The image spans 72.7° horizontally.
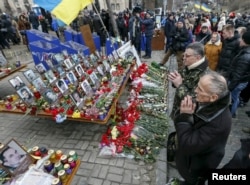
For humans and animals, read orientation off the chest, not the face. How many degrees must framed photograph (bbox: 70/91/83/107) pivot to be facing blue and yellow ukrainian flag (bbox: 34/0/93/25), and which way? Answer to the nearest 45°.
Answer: approximately 135° to its left

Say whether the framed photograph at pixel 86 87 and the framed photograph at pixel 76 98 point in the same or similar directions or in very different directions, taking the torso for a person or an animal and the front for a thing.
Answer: same or similar directions

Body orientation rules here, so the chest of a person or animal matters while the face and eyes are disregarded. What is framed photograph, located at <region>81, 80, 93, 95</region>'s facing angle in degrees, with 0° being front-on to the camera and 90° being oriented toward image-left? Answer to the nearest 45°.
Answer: approximately 315°

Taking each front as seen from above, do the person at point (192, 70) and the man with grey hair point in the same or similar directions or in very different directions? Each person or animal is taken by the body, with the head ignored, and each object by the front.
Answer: same or similar directions

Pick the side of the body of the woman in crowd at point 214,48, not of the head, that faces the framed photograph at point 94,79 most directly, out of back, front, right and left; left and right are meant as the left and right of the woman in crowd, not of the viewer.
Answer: front

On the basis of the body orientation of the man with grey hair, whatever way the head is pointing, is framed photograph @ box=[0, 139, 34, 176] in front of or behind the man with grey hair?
in front

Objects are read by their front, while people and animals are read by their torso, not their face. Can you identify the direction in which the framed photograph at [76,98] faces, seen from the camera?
facing the viewer and to the right of the viewer

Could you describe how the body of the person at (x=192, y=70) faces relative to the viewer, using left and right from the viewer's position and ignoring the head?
facing to the left of the viewer

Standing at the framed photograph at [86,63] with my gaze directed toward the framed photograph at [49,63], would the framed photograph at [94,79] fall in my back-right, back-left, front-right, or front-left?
back-left

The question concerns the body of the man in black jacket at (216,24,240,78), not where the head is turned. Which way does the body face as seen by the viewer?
to the viewer's left

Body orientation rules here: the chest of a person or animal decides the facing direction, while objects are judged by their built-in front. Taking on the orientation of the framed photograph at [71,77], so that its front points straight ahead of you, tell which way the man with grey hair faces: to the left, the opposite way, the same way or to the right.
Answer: the opposite way

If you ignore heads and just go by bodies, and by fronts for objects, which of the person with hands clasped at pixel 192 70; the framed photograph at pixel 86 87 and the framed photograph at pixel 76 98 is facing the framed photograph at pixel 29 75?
the person with hands clasped

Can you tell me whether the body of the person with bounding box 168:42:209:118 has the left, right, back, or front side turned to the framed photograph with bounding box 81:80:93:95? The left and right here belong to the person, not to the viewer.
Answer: front

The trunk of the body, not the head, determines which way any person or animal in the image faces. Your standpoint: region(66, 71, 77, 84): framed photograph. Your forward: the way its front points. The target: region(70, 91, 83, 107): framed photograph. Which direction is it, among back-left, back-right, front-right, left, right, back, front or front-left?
front-right

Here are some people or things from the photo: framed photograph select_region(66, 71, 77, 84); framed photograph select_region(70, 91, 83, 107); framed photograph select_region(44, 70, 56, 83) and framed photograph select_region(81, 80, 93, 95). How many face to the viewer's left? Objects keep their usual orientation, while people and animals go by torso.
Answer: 0

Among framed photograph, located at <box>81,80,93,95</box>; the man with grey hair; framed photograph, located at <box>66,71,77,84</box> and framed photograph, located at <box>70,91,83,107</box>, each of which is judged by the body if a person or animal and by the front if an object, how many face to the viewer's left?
1

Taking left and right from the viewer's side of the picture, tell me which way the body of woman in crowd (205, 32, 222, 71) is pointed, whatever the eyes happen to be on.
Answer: facing the viewer and to the left of the viewer

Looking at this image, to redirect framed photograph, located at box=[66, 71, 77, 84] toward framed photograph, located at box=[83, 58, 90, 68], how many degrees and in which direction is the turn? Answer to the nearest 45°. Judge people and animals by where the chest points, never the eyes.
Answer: approximately 90° to its left

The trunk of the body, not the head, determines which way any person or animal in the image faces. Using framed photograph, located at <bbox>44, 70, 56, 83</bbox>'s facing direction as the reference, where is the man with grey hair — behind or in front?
in front

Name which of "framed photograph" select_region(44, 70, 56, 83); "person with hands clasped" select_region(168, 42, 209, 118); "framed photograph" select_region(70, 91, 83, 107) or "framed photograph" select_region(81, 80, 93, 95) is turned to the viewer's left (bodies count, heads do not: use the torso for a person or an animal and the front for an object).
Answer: the person with hands clasped

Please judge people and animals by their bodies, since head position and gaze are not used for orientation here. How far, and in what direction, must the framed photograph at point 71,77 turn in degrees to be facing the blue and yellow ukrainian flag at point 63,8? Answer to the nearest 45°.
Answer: approximately 135° to its left
